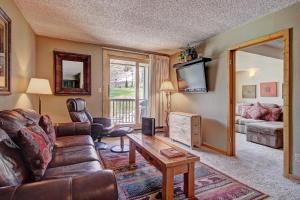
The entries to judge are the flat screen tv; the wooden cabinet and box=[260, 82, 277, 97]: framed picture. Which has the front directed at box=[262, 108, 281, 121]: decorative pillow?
the framed picture

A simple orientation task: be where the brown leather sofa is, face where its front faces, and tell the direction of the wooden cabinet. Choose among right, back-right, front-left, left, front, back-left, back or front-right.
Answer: front-left

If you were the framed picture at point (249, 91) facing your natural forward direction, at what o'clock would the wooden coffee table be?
The wooden coffee table is roughly at 12 o'clock from the framed picture.

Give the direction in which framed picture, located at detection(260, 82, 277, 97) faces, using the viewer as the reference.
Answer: facing the viewer

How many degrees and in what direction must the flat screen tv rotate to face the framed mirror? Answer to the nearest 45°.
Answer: approximately 45° to its right

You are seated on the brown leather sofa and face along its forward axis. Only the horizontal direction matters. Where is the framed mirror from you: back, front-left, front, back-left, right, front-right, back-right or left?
left

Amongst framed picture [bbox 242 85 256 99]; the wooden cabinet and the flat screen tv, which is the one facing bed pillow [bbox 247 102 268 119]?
the framed picture

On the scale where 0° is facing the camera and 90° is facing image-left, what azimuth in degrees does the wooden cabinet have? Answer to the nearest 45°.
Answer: approximately 45°

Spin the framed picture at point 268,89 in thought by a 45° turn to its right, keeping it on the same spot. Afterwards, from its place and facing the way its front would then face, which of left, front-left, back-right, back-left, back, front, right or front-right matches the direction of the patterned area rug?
front-left

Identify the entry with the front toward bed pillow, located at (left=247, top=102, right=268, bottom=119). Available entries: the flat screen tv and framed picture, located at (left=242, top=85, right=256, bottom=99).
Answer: the framed picture

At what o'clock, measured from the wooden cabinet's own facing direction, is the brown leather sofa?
The brown leather sofa is roughly at 11 o'clock from the wooden cabinet.

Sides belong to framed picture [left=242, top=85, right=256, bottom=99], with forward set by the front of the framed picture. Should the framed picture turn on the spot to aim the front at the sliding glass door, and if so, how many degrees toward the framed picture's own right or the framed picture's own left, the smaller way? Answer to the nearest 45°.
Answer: approximately 45° to the framed picture's own right

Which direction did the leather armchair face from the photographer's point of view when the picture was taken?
facing the viewer and to the right of the viewer

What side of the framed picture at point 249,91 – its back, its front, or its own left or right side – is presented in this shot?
front

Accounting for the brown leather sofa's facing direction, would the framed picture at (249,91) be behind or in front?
in front

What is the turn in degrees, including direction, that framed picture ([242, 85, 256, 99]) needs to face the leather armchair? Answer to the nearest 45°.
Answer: approximately 45° to its right

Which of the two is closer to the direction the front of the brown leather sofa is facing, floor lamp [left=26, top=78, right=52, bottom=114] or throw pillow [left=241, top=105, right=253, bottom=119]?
the throw pillow

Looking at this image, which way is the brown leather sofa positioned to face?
to the viewer's right

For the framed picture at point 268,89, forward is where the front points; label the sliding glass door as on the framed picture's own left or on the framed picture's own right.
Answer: on the framed picture's own right
